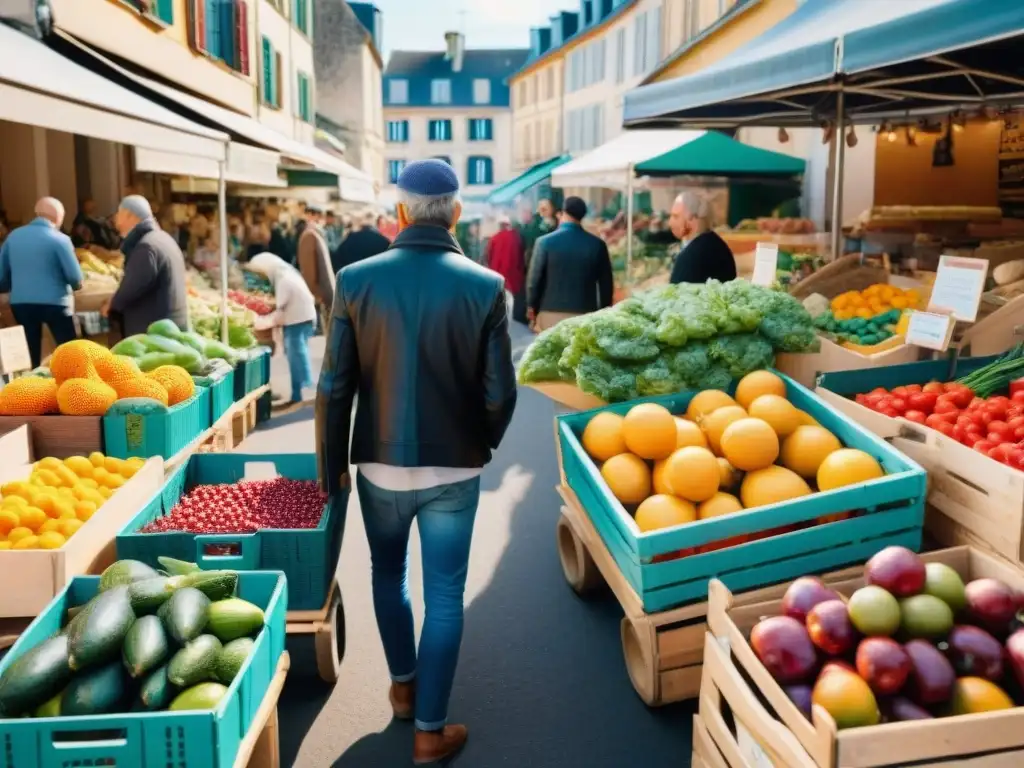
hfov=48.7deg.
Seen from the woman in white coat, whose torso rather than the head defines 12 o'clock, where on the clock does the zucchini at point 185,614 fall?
The zucchini is roughly at 9 o'clock from the woman in white coat.

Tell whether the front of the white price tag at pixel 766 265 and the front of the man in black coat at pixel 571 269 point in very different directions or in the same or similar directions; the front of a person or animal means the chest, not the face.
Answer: very different directions

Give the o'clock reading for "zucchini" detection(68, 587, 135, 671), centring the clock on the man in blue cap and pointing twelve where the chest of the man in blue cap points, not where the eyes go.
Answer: The zucchini is roughly at 8 o'clock from the man in blue cap.

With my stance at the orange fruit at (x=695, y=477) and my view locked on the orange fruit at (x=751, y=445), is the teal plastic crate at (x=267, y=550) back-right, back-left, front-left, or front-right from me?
back-left

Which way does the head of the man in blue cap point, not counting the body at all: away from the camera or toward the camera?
away from the camera

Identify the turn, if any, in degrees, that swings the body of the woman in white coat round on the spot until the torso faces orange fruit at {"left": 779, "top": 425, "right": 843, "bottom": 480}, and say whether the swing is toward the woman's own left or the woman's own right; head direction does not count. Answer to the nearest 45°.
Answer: approximately 90° to the woman's own left

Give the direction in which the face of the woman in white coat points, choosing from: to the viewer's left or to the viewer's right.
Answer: to the viewer's left

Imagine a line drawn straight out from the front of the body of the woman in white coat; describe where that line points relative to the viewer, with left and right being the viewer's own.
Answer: facing to the left of the viewer

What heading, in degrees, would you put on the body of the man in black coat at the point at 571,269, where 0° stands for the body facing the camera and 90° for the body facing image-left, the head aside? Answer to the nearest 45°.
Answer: approximately 180°

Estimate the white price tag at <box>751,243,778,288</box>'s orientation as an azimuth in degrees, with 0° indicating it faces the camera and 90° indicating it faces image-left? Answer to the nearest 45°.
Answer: approximately 0°

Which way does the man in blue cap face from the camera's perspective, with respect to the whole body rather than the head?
away from the camera

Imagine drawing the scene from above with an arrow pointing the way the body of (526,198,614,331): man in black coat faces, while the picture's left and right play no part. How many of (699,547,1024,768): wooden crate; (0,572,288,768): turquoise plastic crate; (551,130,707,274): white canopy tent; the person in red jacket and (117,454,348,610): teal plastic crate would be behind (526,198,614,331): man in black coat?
3

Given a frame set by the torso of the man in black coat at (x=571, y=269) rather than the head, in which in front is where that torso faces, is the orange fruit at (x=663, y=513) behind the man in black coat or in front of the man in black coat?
behind
